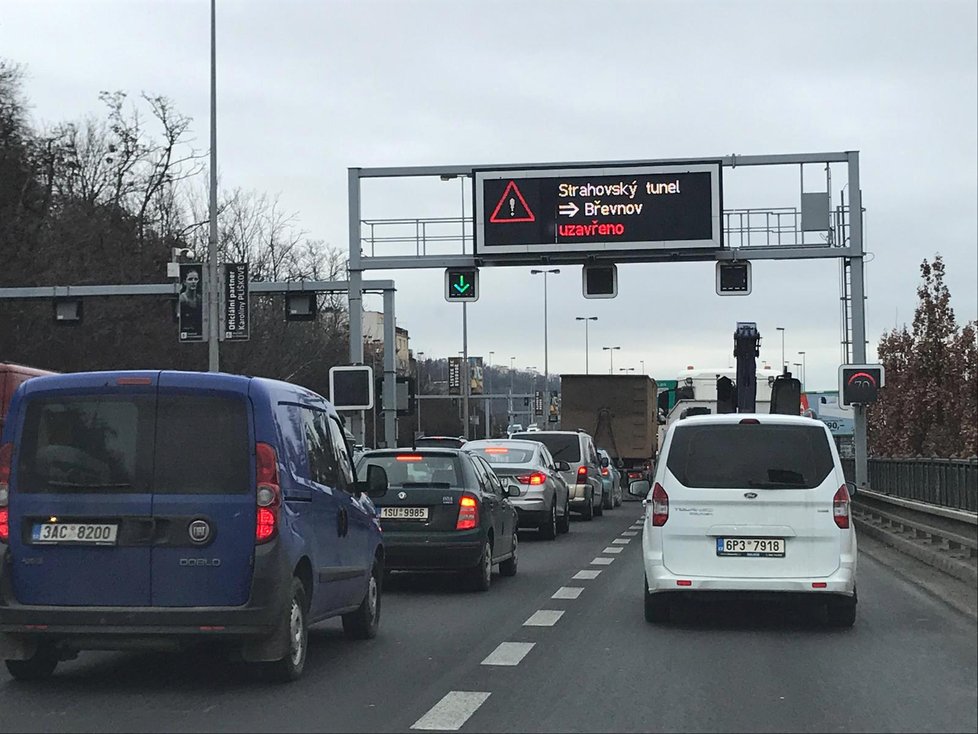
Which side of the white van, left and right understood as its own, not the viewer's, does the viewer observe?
back

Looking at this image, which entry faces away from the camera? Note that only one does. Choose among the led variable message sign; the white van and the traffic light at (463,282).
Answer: the white van

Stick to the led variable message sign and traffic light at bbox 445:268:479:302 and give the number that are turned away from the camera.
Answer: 0

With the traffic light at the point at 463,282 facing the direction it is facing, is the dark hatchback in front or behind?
in front

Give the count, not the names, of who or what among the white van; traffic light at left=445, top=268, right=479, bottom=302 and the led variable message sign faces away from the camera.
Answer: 1

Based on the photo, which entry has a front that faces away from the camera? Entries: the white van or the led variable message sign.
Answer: the white van

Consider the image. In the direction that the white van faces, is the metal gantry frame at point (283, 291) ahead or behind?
ahead

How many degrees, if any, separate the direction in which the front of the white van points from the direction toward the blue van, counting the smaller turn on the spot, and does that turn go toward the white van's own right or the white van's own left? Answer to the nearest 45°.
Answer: approximately 135° to the white van's own left

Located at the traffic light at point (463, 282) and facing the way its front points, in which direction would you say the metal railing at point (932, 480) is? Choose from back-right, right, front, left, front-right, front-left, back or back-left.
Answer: front-left

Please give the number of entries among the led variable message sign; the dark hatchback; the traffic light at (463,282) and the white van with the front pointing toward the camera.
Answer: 2

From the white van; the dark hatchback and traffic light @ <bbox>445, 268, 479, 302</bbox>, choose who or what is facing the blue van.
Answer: the traffic light

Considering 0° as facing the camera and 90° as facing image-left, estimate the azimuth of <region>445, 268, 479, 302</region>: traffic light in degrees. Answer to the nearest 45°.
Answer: approximately 0°

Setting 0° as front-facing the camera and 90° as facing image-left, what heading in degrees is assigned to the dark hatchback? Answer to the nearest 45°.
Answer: approximately 225°

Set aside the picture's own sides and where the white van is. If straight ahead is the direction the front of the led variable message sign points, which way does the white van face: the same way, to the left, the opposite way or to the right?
the opposite way

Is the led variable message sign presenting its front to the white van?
yes
